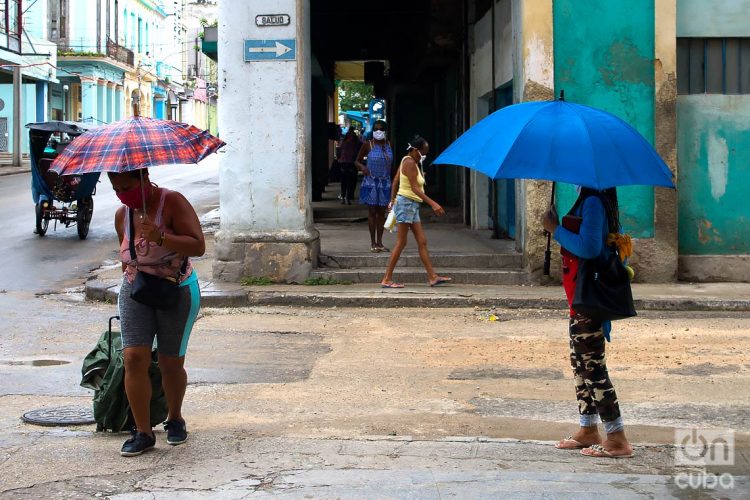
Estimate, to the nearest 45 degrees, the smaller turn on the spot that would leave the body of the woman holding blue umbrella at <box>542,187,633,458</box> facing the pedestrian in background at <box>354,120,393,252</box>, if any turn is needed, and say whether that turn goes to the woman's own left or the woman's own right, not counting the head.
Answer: approximately 90° to the woman's own right

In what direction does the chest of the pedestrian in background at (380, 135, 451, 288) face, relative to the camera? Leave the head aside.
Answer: to the viewer's right

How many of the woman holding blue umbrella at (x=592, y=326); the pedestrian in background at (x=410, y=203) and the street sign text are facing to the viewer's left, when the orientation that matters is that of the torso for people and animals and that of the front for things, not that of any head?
1

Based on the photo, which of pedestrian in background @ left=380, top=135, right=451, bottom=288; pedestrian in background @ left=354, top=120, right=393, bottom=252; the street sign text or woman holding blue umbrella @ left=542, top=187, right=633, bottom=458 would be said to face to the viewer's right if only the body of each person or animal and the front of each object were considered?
pedestrian in background @ left=380, top=135, right=451, bottom=288

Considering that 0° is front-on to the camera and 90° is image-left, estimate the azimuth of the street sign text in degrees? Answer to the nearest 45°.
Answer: approximately 0°

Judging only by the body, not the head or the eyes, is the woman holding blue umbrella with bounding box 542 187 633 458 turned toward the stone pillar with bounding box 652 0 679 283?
no

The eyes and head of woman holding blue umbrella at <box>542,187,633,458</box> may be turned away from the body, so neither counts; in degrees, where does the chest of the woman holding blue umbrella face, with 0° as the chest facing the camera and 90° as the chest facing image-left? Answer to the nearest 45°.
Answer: approximately 90°

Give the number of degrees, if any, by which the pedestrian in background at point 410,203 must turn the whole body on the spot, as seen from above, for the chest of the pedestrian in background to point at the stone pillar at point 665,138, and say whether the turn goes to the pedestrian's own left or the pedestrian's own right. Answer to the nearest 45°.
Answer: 0° — they already face it

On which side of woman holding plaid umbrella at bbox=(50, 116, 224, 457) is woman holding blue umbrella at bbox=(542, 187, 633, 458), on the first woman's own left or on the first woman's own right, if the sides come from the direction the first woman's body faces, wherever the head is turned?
on the first woman's own left

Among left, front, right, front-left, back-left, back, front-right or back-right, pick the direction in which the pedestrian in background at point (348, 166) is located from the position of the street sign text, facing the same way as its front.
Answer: back

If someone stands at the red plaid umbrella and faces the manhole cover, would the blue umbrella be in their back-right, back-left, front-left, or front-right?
back-right

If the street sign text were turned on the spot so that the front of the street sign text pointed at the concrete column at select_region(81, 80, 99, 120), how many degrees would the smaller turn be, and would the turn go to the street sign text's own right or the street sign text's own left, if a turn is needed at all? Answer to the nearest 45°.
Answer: approximately 180°

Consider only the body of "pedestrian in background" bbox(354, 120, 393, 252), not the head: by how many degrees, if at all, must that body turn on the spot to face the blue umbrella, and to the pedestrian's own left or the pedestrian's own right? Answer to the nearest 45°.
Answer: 0° — they already face it

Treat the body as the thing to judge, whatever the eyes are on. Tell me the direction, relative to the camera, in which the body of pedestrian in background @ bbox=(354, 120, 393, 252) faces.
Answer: toward the camera

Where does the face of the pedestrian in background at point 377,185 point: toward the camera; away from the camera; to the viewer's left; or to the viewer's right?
toward the camera

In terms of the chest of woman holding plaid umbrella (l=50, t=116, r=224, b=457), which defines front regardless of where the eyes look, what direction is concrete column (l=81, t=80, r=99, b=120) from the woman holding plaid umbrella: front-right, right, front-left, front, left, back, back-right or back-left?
back-right
